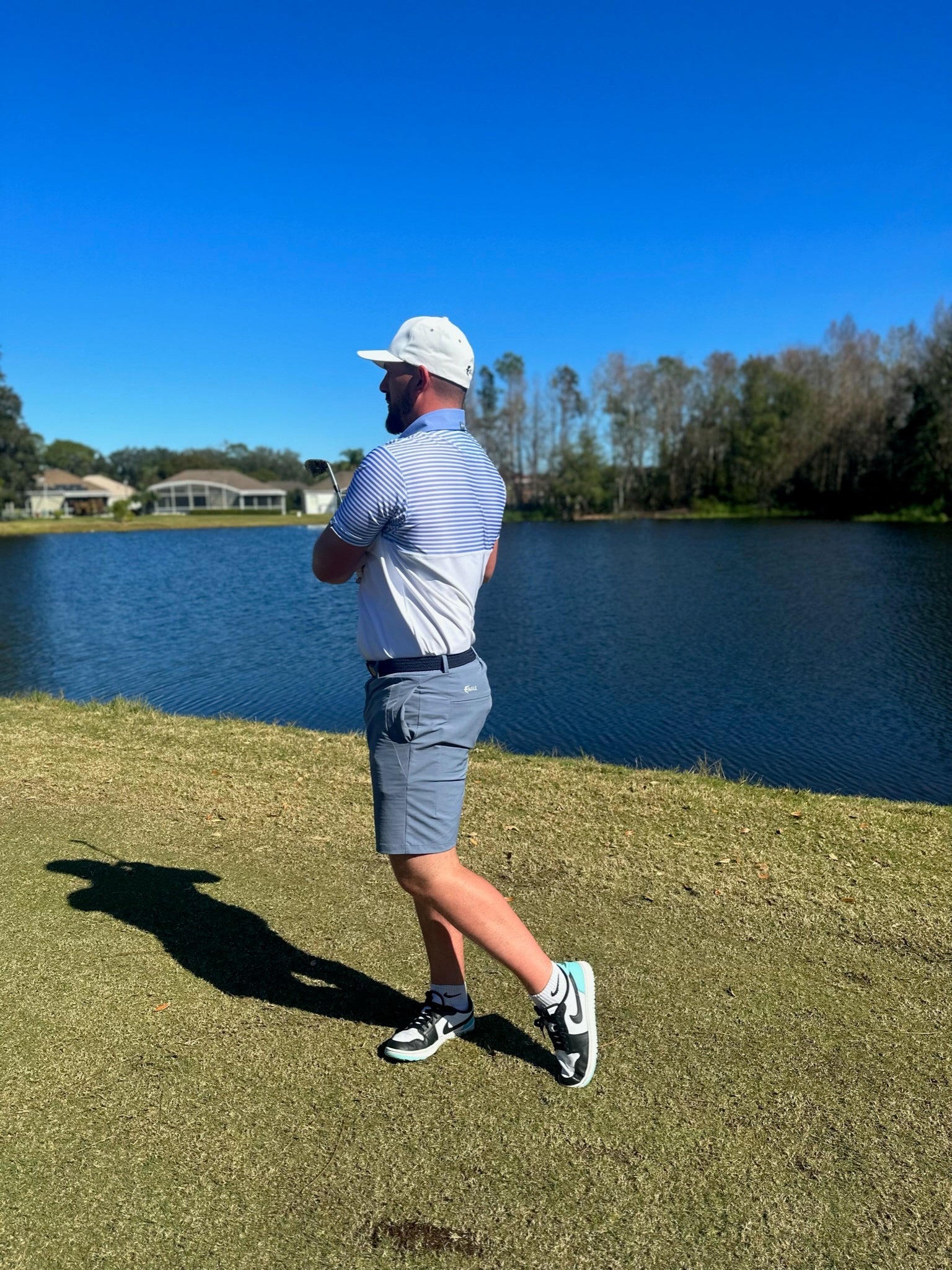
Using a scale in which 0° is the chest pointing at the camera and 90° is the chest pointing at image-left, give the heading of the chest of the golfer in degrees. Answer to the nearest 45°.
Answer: approximately 135°
